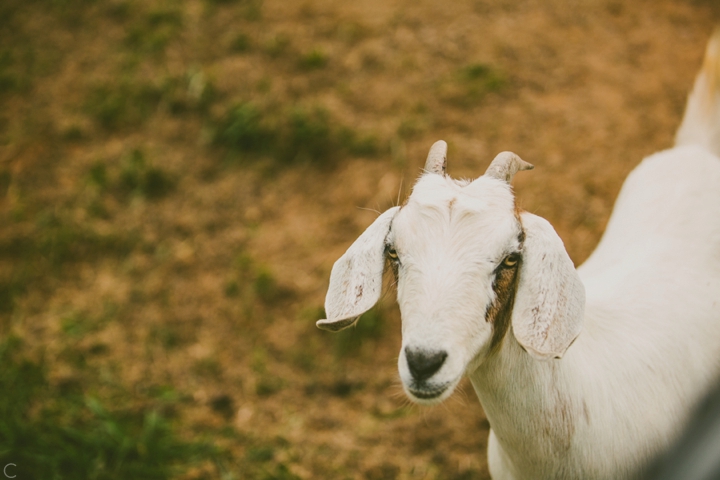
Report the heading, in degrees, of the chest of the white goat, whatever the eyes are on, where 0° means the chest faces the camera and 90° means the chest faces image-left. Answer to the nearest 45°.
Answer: approximately 45°
